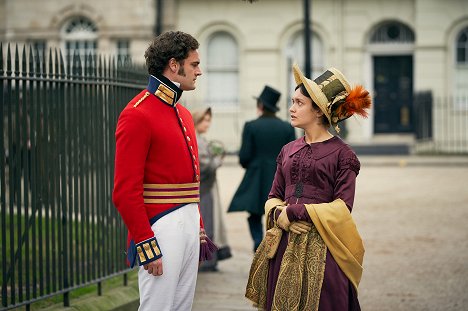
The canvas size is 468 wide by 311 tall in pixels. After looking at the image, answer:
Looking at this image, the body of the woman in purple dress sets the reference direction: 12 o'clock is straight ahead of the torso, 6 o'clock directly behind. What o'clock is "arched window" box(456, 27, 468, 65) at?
The arched window is roughly at 5 o'clock from the woman in purple dress.

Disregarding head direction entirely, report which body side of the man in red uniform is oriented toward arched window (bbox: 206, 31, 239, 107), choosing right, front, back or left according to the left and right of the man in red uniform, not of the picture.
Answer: left

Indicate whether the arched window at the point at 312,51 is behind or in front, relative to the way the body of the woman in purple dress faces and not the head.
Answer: behind

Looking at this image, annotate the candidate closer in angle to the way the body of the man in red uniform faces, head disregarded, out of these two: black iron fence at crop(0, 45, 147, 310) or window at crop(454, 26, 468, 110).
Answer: the window

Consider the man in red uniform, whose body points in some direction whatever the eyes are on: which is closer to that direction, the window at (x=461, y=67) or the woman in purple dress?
the woman in purple dress

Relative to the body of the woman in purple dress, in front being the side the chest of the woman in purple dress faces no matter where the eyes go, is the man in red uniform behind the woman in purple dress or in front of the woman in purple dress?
in front

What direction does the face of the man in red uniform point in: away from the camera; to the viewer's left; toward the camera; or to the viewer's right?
to the viewer's right

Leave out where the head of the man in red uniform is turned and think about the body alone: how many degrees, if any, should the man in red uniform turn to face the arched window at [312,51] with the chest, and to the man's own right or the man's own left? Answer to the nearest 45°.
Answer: approximately 90° to the man's own left

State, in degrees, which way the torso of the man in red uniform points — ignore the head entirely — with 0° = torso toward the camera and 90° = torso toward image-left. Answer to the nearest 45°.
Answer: approximately 270°

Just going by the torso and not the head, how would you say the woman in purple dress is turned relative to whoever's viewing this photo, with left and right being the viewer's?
facing the viewer and to the left of the viewer

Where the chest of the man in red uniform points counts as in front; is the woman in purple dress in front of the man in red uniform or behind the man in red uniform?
in front

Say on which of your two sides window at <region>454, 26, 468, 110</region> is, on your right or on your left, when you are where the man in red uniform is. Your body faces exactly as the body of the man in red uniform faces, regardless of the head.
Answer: on your left
